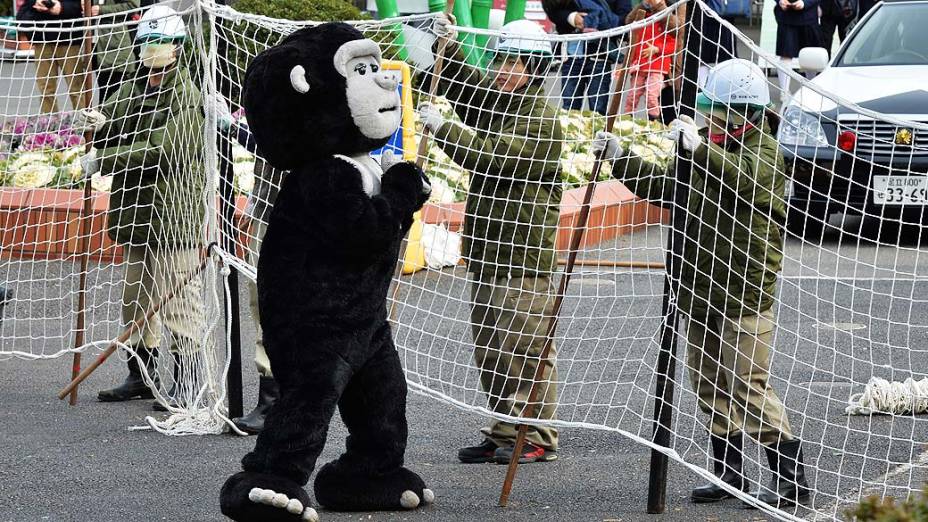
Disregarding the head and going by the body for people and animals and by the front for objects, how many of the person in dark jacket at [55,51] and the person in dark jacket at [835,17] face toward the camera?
2

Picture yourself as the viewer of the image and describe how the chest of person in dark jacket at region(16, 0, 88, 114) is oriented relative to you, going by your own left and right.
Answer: facing the viewer

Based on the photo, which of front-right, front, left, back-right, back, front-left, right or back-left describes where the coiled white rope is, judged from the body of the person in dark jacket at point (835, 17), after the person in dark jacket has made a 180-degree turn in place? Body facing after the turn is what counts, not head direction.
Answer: back

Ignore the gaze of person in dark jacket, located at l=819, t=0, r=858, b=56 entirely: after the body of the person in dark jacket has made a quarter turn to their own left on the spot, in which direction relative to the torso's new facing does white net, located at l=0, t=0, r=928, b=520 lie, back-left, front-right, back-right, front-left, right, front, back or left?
right

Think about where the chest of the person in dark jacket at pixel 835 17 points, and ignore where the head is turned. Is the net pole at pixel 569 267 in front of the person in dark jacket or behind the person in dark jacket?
in front

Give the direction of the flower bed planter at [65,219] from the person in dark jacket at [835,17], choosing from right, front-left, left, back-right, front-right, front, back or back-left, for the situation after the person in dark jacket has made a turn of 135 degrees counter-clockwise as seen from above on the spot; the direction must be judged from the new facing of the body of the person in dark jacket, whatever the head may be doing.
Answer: back

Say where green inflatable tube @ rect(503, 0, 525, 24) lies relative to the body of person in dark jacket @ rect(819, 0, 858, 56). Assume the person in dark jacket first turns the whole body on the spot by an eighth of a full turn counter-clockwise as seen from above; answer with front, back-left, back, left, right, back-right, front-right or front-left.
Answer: right

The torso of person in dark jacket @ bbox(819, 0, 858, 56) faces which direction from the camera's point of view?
toward the camera

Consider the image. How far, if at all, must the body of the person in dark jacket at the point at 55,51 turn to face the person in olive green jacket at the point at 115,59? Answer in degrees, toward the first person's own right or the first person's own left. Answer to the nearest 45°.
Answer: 0° — they already face them

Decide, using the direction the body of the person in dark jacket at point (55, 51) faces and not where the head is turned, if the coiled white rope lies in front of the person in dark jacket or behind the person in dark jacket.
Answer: in front

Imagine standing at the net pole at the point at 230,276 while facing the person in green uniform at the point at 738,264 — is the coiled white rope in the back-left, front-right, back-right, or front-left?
front-left

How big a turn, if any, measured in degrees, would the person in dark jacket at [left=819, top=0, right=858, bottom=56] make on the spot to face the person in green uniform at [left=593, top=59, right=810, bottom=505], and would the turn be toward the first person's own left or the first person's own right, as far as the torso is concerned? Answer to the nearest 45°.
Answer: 0° — they already face them

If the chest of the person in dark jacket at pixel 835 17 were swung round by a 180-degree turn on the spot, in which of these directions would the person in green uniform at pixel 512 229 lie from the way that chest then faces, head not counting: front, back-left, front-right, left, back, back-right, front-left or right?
back
